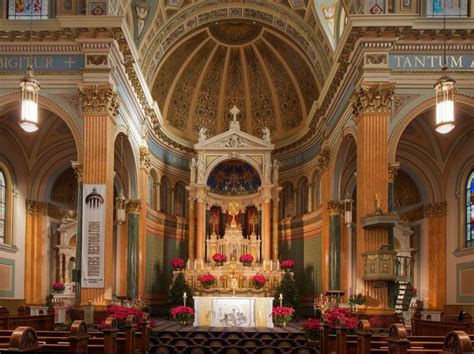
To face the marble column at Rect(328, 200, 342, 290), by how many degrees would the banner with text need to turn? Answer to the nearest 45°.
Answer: approximately 135° to its left

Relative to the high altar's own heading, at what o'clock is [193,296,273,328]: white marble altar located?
The white marble altar is roughly at 12 o'clock from the high altar.

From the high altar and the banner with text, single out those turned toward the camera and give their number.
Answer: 2

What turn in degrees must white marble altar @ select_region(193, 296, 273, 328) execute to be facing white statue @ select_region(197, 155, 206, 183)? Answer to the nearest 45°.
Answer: approximately 180°

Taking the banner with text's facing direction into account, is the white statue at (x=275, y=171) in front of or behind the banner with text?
behind

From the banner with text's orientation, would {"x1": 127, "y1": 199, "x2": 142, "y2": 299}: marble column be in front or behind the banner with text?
behind
